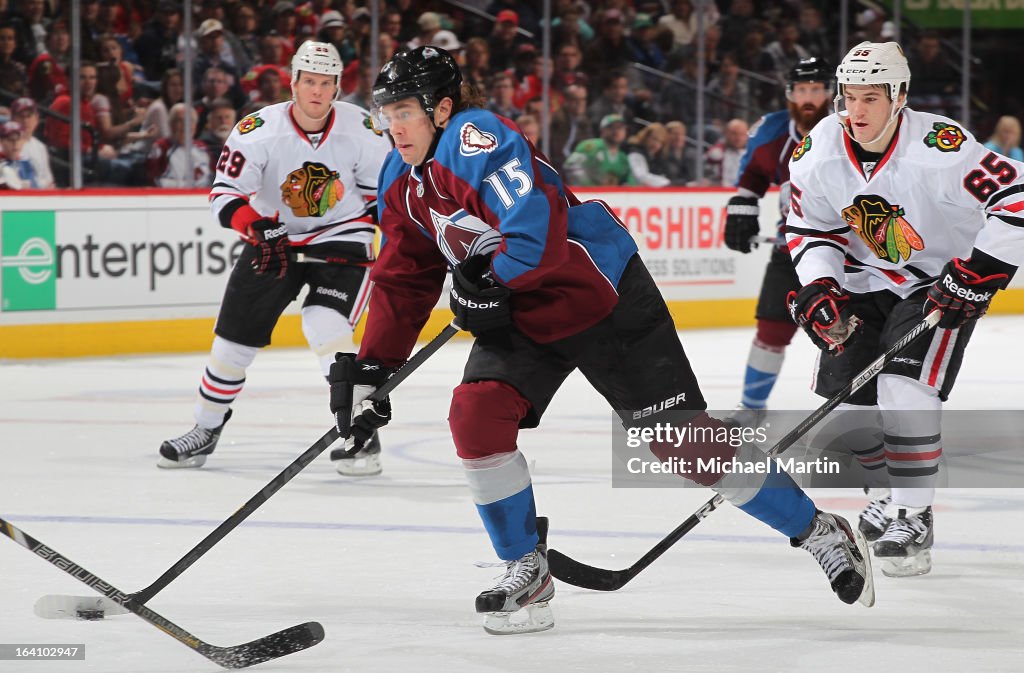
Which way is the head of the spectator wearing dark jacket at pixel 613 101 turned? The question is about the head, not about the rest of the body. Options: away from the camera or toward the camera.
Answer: toward the camera

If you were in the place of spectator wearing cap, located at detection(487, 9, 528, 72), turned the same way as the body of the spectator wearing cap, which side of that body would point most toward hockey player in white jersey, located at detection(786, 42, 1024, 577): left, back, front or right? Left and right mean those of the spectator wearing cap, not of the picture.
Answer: front

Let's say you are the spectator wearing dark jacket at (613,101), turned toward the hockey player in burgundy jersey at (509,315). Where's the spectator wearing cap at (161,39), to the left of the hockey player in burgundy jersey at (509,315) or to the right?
right

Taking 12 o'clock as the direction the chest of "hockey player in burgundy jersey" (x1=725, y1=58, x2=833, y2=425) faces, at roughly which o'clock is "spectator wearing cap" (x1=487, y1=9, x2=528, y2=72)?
The spectator wearing cap is roughly at 5 o'clock from the hockey player in burgundy jersey.

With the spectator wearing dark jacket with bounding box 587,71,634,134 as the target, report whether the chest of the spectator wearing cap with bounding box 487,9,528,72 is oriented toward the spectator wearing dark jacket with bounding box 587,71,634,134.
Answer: no

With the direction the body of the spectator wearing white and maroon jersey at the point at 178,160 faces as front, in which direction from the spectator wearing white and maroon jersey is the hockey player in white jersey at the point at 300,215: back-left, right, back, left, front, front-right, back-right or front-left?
front

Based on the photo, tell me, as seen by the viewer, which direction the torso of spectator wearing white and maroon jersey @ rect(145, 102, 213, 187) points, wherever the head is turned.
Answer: toward the camera

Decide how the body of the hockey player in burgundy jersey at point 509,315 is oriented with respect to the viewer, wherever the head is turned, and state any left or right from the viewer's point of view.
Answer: facing the viewer and to the left of the viewer

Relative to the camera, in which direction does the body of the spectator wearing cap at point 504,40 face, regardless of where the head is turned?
toward the camera

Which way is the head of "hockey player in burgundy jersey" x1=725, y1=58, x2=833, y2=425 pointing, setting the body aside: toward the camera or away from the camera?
toward the camera

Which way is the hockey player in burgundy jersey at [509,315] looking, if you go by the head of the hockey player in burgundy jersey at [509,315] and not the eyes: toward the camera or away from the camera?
toward the camera

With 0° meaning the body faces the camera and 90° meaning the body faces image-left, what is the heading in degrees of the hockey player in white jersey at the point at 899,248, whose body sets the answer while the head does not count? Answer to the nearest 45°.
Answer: approximately 45°

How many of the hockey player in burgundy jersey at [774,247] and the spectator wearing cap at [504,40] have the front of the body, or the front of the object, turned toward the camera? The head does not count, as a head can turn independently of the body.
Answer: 2

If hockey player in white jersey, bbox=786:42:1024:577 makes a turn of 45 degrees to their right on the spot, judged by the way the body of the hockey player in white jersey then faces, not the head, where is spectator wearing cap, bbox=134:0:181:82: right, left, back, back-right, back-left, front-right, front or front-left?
front-right

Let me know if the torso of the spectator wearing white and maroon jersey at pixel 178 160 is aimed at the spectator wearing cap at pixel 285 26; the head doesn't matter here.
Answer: no

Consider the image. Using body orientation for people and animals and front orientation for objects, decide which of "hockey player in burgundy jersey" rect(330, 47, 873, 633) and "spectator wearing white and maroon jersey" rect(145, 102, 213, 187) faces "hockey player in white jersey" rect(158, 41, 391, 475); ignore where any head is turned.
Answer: the spectator wearing white and maroon jersey

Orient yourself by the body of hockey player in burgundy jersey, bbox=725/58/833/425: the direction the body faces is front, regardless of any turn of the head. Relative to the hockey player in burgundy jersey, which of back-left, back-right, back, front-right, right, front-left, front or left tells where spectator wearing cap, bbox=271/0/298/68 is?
back-right

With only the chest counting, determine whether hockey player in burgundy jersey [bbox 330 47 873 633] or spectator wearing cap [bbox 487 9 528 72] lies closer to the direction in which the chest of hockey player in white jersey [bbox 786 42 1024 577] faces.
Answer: the hockey player in burgundy jersey

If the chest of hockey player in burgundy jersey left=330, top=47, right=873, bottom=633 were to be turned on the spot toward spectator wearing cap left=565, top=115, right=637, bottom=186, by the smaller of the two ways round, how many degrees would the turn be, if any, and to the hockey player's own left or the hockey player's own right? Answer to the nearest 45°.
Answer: approximately 135° to the hockey player's own right

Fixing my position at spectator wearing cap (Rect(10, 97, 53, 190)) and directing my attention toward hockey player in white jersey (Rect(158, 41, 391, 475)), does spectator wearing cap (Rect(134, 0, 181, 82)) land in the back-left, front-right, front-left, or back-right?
back-left

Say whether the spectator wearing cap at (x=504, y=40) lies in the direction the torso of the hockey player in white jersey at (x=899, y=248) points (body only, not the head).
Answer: no

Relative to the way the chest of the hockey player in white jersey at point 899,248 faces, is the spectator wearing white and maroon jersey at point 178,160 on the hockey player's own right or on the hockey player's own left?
on the hockey player's own right

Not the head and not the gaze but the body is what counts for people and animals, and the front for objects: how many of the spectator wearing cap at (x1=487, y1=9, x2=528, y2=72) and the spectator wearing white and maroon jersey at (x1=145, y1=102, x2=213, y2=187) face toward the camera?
2
